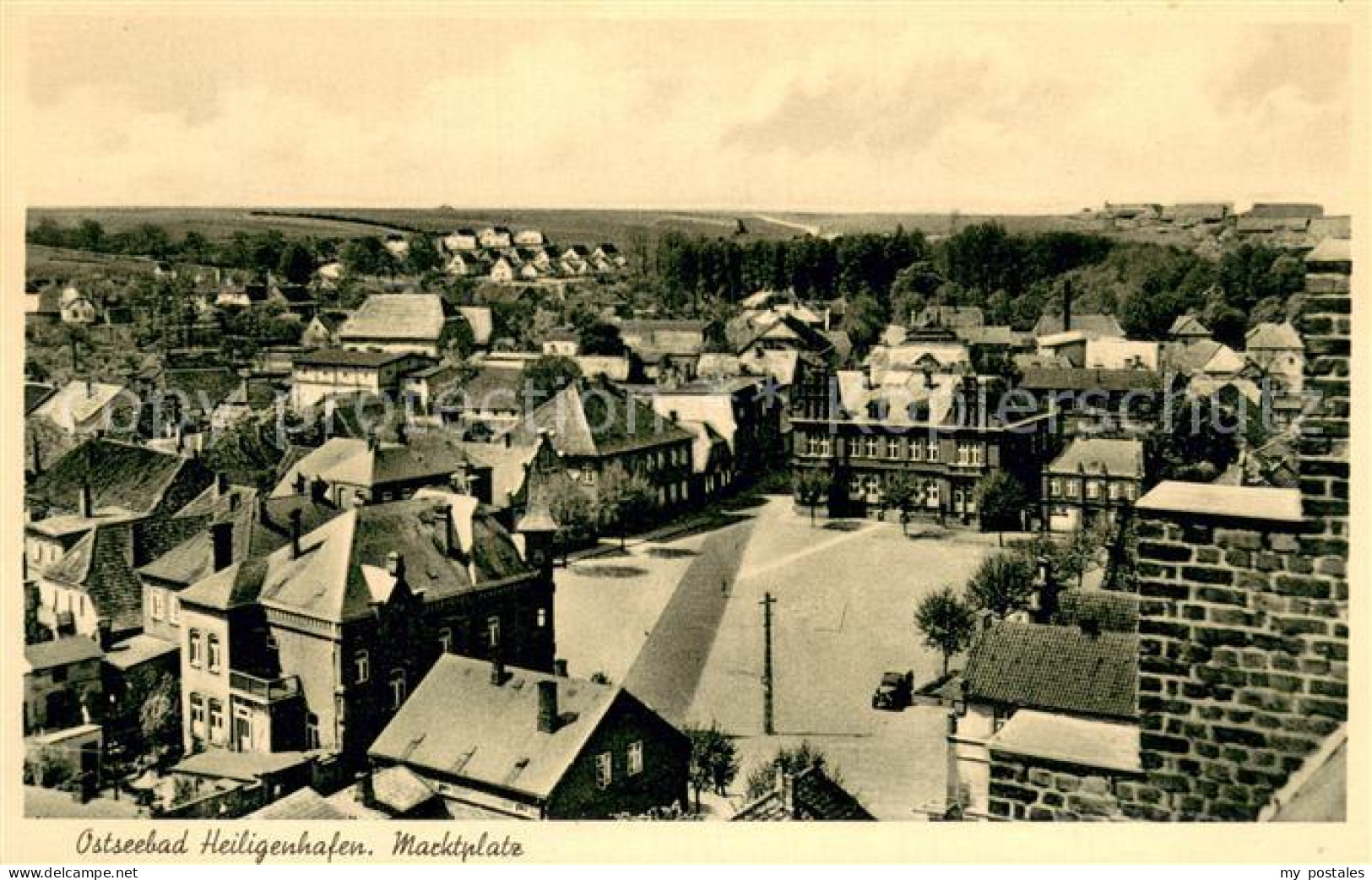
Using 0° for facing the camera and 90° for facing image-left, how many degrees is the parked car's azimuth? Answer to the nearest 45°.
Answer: approximately 45°

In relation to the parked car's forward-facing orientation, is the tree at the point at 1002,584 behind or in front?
behind

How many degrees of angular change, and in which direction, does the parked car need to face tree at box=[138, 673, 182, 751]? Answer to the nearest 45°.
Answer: approximately 45° to its right

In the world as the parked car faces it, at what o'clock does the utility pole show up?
The utility pole is roughly at 1 o'clock from the parked car.

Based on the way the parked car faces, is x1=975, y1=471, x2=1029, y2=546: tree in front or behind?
behind

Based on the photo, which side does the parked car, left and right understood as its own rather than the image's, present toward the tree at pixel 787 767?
front

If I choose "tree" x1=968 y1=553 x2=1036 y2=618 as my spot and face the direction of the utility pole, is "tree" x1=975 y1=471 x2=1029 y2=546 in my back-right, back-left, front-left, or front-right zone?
back-right

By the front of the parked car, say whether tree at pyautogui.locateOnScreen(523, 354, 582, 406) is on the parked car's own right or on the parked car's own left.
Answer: on the parked car's own right

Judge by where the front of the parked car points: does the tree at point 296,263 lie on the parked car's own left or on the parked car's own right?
on the parked car's own right
